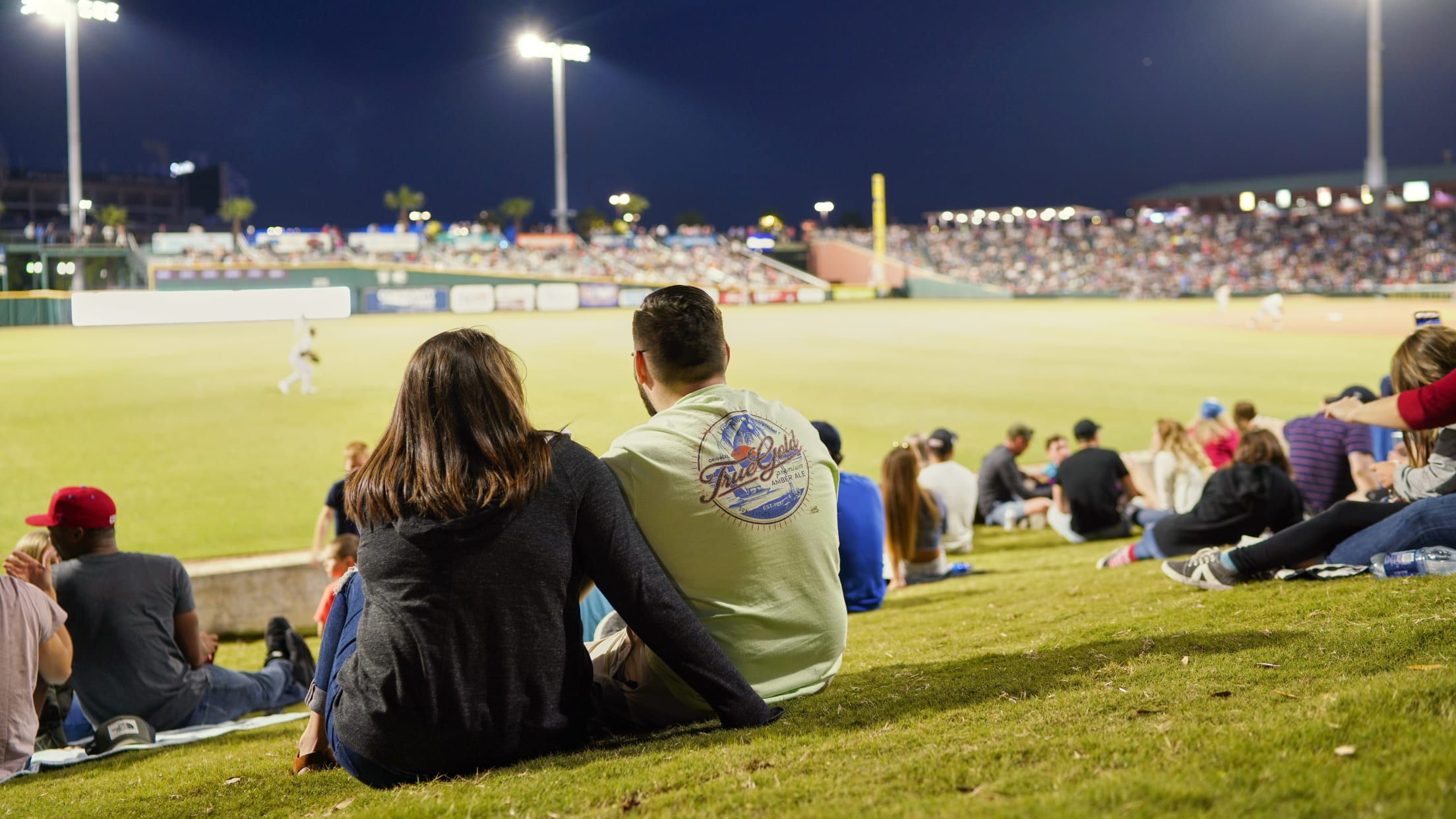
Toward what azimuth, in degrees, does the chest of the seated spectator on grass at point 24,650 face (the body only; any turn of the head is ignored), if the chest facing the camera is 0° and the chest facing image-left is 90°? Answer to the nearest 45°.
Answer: approximately 225°

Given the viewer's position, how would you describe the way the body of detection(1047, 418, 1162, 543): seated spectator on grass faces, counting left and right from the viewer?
facing away from the viewer

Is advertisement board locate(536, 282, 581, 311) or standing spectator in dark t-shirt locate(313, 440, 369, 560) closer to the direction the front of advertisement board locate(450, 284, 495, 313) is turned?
the standing spectator in dark t-shirt

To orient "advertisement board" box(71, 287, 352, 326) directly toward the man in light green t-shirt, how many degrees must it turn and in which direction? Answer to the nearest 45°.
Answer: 0° — it already faces them

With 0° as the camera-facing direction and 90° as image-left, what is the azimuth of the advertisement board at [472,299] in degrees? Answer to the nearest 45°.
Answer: approximately 0°

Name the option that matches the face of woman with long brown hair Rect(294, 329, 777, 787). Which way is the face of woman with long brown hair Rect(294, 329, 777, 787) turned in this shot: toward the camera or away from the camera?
away from the camera

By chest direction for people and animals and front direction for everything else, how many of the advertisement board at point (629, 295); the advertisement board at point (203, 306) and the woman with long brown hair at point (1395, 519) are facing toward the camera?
2

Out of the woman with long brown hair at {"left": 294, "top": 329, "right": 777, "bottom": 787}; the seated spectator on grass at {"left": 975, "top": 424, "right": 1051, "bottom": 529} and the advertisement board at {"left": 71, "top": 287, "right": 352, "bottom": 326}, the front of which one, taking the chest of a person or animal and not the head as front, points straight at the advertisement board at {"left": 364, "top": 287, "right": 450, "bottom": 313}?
the woman with long brown hair

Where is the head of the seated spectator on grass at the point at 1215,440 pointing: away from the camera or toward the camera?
away from the camera

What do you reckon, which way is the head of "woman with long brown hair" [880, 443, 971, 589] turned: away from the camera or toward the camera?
away from the camera

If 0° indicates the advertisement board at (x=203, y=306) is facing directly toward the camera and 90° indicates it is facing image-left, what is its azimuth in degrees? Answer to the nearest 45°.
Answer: approximately 0°

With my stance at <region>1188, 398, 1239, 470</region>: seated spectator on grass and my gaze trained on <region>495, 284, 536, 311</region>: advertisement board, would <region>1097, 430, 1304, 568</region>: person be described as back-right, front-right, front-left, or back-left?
back-left

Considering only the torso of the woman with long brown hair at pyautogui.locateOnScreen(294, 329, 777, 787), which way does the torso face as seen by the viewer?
away from the camera
